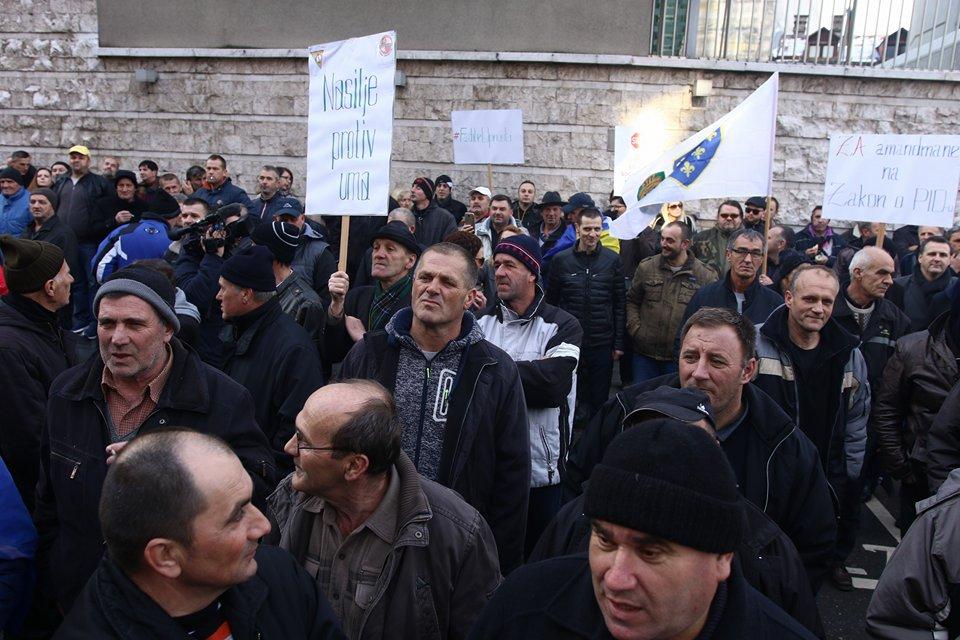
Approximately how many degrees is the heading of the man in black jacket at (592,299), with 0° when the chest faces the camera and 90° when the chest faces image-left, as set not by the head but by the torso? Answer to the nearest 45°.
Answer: approximately 0°

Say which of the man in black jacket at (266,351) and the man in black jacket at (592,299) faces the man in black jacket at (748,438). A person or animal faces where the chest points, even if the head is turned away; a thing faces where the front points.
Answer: the man in black jacket at (592,299)

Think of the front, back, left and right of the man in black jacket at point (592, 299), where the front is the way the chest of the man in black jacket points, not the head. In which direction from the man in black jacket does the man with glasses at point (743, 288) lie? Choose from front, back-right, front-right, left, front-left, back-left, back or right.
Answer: front-left

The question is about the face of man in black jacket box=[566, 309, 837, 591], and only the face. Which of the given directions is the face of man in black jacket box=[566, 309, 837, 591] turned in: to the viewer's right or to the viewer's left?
to the viewer's left

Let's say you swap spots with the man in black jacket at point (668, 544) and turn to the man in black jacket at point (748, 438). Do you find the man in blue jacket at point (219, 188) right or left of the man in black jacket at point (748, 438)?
left

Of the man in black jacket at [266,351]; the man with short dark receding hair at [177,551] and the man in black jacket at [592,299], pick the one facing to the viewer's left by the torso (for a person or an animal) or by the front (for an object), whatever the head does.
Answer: the man in black jacket at [266,351]

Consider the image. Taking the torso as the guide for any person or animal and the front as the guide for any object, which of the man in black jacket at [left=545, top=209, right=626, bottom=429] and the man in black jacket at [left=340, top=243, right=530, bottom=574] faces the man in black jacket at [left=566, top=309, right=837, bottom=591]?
the man in black jacket at [left=545, top=209, right=626, bottom=429]

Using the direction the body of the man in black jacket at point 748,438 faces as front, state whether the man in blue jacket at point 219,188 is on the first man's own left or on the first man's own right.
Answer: on the first man's own right

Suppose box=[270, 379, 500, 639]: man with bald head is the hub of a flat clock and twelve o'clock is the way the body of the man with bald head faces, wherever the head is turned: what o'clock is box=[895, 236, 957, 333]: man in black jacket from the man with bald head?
The man in black jacket is roughly at 6 o'clock from the man with bald head.

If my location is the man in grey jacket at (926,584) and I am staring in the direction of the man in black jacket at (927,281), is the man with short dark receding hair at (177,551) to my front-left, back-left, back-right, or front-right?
back-left

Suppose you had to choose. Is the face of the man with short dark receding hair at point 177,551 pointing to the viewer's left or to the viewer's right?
to the viewer's right

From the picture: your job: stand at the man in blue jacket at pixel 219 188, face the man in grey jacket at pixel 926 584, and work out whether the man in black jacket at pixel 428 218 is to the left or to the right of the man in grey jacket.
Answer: left

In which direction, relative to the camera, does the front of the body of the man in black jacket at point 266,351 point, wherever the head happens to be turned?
to the viewer's left
